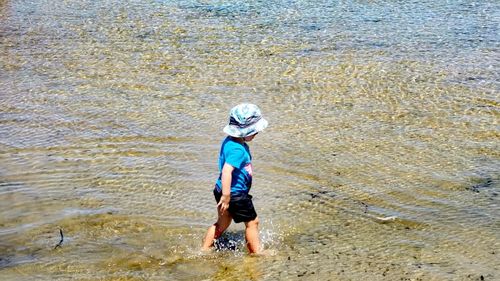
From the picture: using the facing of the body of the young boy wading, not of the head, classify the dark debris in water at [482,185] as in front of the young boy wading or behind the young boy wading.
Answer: in front

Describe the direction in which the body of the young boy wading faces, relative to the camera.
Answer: to the viewer's right
